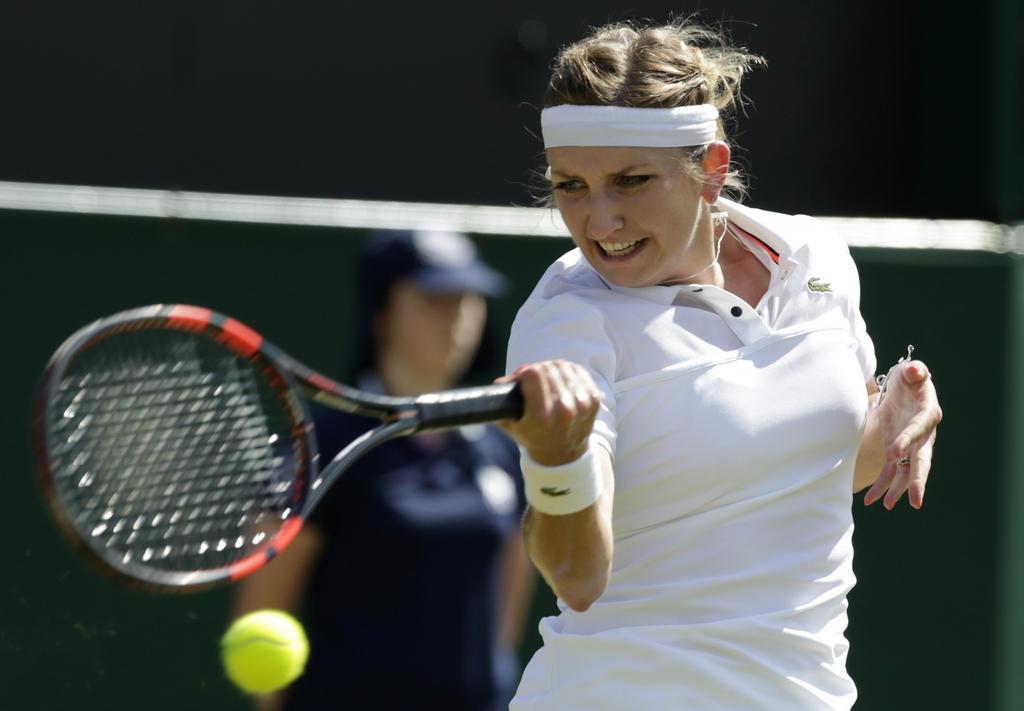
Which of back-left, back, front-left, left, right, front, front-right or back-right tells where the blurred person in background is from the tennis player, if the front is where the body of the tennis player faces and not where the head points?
back-right

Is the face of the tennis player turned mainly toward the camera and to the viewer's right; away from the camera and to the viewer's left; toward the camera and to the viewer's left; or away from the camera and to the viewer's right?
toward the camera and to the viewer's left

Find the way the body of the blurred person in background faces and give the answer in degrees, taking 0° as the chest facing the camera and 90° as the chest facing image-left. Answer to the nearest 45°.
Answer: approximately 315°

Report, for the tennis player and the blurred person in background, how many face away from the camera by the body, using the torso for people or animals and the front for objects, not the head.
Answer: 0

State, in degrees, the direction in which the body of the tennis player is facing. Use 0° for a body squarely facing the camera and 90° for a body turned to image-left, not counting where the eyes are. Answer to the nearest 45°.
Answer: approximately 0°

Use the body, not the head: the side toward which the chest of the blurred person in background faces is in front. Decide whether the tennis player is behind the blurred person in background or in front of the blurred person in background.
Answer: in front
